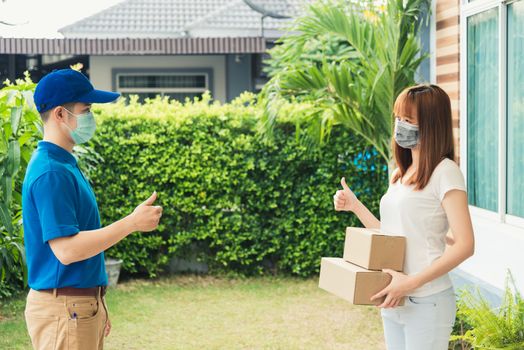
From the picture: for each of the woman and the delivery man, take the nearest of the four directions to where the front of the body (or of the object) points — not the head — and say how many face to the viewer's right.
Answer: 1

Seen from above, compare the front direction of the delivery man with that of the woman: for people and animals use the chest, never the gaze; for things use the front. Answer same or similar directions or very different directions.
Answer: very different directions

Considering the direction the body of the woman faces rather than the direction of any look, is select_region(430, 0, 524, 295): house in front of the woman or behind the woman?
behind

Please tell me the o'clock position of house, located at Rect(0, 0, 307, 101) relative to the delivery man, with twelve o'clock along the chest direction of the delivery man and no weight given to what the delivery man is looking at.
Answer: The house is roughly at 9 o'clock from the delivery man.

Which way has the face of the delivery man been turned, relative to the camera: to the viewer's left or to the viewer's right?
to the viewer's right

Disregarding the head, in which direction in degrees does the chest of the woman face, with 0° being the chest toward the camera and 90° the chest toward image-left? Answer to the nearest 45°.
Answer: approximately 45°

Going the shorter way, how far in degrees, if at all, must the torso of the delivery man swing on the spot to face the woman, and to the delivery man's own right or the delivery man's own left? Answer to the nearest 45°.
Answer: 0° — they already face them

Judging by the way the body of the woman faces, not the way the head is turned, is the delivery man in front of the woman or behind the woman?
in front

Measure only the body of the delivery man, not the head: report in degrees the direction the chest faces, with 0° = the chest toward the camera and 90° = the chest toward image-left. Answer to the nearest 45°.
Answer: approximately 270°
